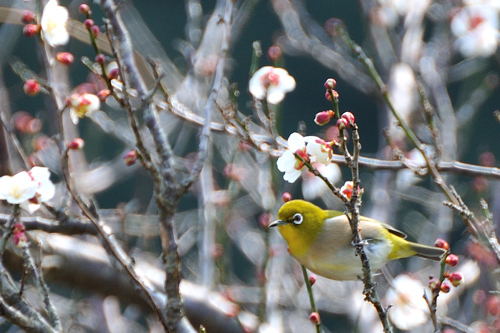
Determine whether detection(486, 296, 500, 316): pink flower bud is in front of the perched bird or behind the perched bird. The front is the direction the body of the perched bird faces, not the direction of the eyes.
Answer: behind

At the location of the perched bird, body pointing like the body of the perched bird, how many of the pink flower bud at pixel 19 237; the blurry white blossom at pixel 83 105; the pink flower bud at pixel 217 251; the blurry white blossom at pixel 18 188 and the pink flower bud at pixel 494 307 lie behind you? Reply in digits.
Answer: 1

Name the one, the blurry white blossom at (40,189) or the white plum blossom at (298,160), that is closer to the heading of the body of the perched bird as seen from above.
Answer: the blurry white blossom

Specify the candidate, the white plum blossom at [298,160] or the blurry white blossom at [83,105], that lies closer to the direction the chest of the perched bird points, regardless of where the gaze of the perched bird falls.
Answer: the blurry white blossom

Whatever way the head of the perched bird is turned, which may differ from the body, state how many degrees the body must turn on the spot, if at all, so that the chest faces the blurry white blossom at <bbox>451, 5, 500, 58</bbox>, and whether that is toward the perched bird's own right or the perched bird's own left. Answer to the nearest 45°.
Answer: approximately 90° to the perched bird's own right

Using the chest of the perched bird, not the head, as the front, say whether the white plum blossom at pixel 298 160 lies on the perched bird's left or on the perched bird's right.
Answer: on the perched bird's left

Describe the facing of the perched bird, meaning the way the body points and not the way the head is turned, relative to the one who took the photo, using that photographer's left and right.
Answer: facing to the left of the viewer

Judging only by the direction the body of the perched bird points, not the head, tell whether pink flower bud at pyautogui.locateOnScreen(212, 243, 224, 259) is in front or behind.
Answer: in front

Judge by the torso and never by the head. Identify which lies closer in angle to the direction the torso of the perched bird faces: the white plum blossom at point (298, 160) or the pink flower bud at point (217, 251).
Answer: the pink flower bud

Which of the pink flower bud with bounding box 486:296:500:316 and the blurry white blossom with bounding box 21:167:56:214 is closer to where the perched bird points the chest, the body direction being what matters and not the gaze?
the blurry white blossom

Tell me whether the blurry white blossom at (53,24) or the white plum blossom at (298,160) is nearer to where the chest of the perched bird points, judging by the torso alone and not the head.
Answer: the blurry white blossom

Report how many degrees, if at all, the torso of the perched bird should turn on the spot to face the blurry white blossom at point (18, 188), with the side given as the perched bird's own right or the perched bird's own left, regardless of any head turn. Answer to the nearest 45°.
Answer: approximately 45° to the perched bird's own left

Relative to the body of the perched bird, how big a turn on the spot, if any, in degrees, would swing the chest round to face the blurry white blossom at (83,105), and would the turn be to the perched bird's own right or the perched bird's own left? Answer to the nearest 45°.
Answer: approximately 45° to the perched bird's own left
